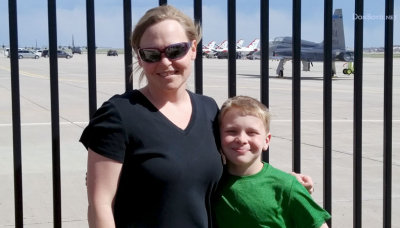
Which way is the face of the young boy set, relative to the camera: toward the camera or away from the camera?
toward the camera

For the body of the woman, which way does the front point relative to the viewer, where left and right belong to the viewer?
facing the viewer and to the right of the viewer
